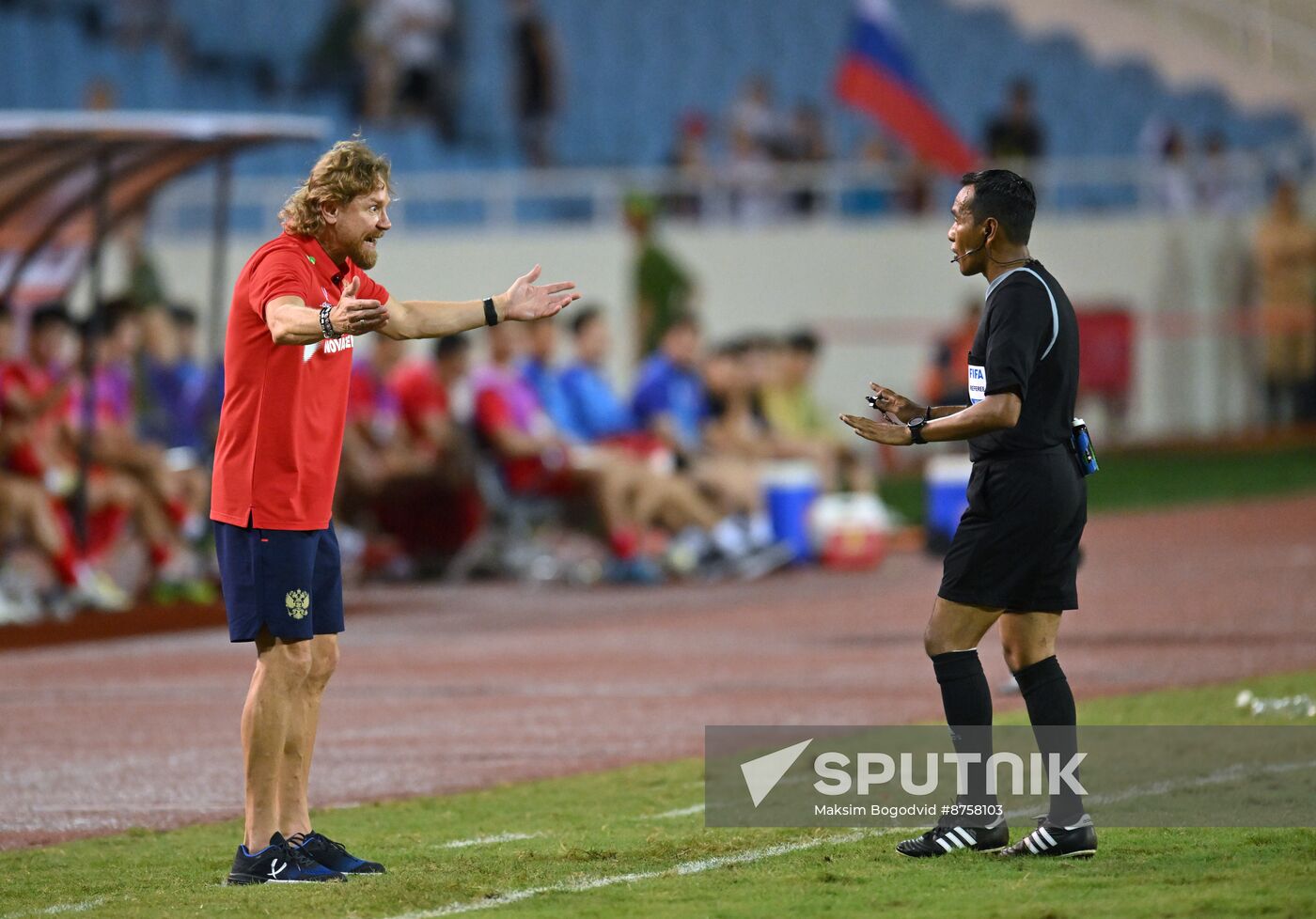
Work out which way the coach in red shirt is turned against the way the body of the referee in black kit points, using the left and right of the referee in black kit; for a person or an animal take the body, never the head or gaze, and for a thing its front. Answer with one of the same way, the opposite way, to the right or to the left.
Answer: the opposite way

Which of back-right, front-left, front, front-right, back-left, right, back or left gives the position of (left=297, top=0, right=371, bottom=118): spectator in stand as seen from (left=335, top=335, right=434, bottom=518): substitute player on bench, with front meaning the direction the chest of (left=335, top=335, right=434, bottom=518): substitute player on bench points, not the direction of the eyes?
back-left

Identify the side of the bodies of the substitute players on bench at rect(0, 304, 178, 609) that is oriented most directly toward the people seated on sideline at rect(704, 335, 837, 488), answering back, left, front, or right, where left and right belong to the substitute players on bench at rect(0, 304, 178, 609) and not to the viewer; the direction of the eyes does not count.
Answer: left

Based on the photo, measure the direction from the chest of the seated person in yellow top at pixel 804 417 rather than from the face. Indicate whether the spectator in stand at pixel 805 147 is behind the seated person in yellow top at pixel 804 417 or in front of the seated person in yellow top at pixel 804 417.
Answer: behind

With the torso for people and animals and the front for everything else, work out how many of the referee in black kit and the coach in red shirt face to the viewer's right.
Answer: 1

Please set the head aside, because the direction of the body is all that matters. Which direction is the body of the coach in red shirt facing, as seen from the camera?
to the viewer's right

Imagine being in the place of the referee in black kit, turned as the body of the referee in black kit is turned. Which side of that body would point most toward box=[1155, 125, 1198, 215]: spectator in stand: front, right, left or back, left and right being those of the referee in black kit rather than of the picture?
right

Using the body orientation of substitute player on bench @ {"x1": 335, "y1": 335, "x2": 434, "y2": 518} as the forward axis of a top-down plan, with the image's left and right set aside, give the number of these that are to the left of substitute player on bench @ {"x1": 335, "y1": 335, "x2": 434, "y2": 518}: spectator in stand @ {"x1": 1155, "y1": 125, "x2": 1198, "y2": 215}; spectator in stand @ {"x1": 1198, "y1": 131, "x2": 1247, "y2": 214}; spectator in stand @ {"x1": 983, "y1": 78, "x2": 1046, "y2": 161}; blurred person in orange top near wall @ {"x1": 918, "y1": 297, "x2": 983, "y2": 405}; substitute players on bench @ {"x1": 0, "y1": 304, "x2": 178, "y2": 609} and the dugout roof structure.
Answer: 4

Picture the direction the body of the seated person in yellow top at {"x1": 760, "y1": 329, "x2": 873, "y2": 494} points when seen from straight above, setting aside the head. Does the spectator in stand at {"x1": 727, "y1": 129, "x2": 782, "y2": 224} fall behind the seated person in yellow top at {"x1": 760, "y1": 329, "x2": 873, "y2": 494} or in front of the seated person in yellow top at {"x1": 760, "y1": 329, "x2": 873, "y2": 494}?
behind

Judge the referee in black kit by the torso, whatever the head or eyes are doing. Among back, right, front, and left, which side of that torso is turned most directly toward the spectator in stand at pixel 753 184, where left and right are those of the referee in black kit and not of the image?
right

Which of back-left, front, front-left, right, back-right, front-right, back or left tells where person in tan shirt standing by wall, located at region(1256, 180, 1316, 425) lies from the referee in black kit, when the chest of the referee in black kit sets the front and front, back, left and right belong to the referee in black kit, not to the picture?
right

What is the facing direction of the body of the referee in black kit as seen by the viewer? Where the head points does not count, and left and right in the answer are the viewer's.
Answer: facing to the left of the viewer

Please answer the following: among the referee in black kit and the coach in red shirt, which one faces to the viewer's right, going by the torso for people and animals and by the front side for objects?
the coach in red shirt

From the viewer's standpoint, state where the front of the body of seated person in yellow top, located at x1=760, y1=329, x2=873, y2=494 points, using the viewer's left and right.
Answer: facing the viewer and to the right of the viewer

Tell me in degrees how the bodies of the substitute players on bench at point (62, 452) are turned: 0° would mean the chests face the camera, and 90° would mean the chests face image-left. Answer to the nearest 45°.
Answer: approximately 315°

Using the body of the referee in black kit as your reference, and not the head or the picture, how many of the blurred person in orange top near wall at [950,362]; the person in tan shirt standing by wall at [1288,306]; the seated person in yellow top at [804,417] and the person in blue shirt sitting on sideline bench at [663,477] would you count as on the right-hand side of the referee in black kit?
4
